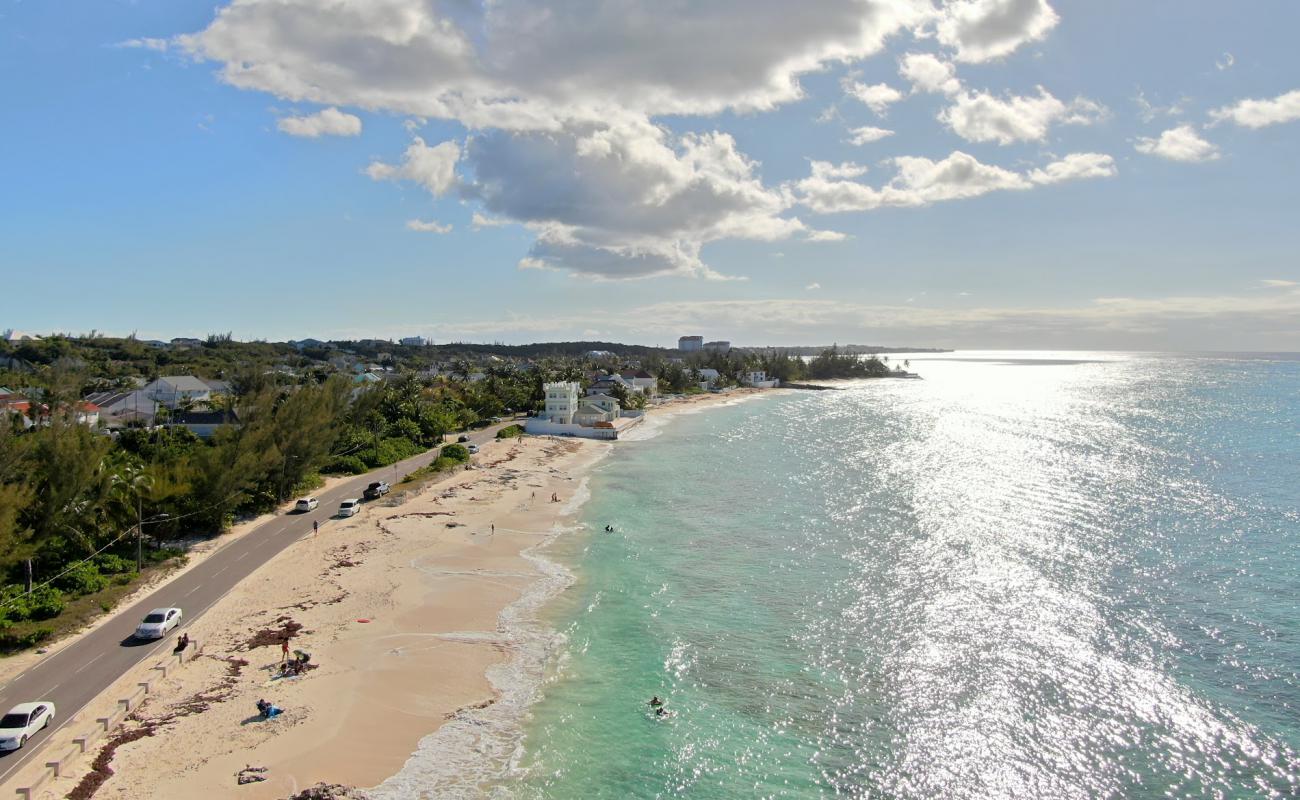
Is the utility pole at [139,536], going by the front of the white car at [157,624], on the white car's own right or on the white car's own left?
on the white car's own right

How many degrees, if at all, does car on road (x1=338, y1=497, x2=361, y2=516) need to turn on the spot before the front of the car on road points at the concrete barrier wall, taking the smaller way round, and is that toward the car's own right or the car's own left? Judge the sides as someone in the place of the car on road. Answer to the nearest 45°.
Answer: approximately 45° to the car's own left
